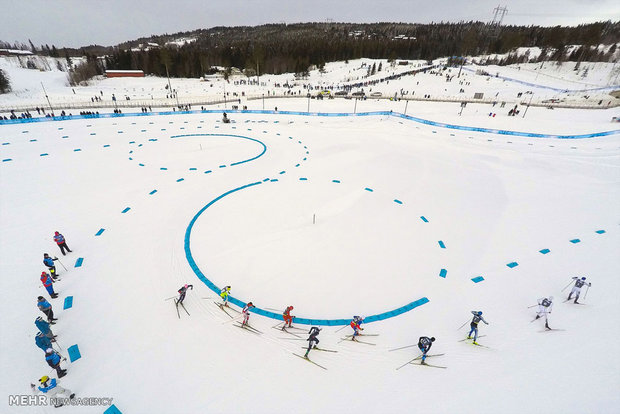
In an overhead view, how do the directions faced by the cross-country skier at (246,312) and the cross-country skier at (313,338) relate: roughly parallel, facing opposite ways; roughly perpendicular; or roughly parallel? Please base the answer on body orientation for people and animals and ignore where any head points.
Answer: roughly parallel

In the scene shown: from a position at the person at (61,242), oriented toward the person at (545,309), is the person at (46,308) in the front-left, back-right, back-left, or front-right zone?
front-right
